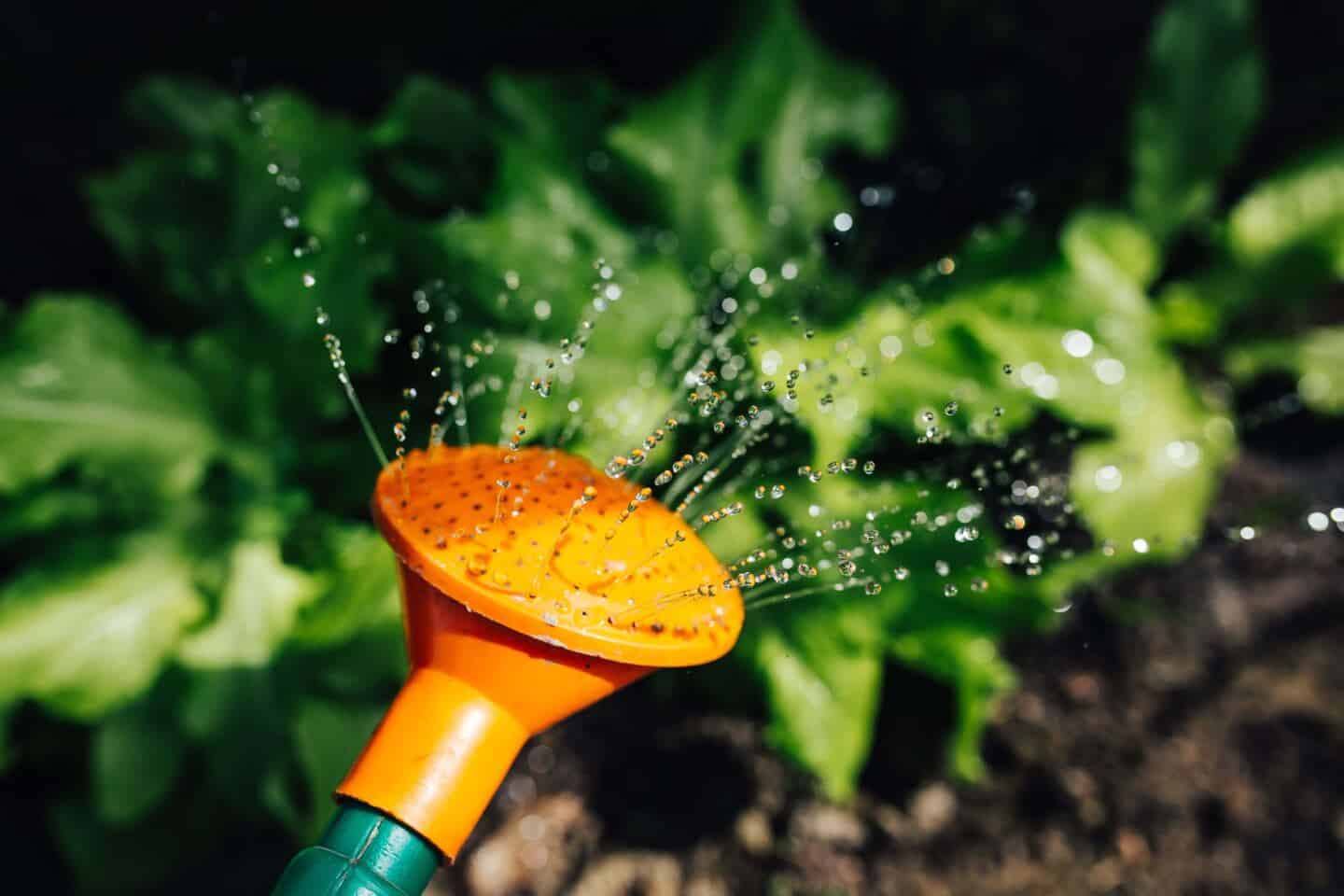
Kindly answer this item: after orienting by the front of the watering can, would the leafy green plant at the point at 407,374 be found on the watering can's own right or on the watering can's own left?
on the watering can's own left

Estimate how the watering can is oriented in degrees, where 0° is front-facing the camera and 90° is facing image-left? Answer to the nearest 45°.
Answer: approximately 270°
